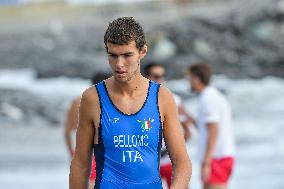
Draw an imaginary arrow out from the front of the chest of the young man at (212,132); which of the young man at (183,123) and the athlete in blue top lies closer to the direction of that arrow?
the young man

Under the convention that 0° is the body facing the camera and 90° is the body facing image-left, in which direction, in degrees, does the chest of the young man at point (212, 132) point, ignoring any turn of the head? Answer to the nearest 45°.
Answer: approximately 90°

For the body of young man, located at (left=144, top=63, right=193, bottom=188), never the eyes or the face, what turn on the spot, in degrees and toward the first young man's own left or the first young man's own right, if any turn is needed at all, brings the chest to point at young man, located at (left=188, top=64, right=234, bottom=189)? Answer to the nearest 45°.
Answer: approximately 90° to the first young man's own left

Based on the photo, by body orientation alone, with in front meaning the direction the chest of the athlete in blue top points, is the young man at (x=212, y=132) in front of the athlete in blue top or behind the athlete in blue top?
behind

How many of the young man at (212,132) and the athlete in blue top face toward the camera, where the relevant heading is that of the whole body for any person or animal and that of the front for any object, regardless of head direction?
1

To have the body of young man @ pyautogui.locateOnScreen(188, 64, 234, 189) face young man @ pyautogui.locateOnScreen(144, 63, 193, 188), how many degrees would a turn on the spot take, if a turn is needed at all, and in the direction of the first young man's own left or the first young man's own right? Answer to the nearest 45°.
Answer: approximately 45° to the first young man's own left
